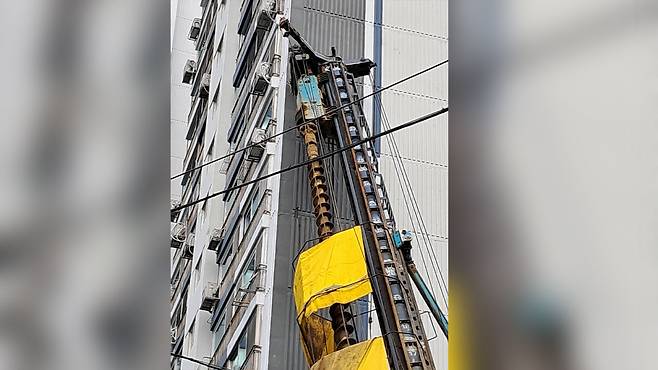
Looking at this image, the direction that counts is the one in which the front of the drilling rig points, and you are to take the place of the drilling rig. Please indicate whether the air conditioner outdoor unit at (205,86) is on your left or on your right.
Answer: on your right

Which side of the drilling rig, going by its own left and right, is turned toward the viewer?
left
